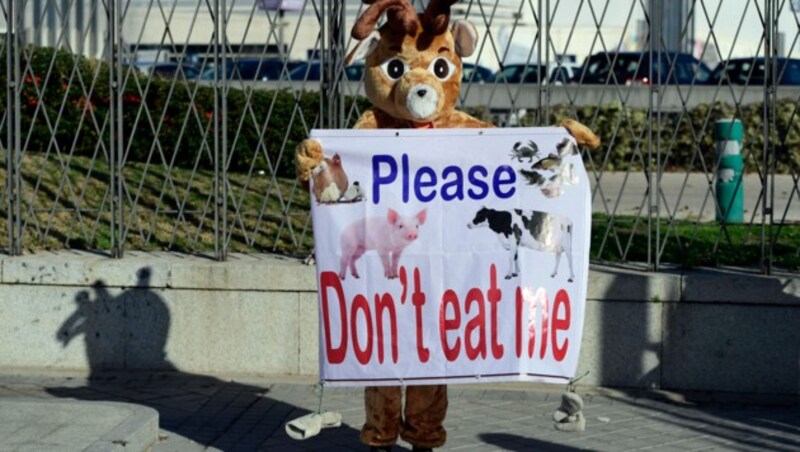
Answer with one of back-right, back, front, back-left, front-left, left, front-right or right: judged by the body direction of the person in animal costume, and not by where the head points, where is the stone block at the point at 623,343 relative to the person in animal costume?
back-left

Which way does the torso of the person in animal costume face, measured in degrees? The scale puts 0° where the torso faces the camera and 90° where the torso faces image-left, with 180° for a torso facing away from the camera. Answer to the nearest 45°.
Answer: approximately 0°

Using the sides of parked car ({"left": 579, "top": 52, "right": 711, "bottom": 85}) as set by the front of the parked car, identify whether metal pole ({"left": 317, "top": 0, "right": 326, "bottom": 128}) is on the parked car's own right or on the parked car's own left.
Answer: on the parked car's own right

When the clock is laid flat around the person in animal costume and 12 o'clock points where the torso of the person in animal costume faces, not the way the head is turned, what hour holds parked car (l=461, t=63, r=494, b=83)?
The parked car is roughly at 6 o'clock from the person in animal costume.

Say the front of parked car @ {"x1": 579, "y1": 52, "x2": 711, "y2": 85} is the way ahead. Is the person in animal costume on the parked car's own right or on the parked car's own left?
on the parked car's own right
